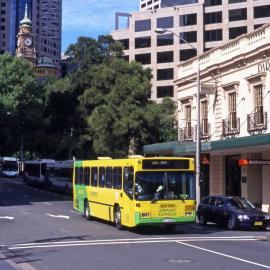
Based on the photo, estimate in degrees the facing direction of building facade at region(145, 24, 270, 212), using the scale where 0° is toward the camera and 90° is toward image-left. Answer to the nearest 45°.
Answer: approximately 45°

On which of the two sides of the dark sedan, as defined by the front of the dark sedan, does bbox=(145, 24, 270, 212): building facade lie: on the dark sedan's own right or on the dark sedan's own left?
on the dark sedan's own left

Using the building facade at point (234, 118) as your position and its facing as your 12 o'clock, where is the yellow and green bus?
The yellow and green bus is roughly at 11 o'clock from the building facade.
